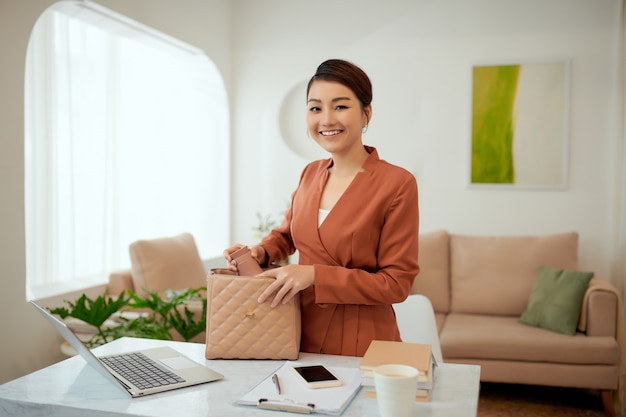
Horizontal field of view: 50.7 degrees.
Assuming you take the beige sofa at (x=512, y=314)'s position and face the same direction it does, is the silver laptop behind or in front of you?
in front

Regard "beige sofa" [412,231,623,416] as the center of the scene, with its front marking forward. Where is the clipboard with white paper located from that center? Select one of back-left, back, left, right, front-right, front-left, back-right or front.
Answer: front

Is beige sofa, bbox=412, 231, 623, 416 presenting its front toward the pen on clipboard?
yes

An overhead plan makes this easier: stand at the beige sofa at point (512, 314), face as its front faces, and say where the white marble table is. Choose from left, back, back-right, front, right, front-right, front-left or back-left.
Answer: front

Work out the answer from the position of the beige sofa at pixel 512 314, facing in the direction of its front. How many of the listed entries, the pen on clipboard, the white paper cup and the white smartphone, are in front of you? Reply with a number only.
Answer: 3

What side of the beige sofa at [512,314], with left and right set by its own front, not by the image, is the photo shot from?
front

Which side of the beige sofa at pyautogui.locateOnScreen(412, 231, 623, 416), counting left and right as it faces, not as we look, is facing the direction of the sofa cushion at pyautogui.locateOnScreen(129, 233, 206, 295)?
right

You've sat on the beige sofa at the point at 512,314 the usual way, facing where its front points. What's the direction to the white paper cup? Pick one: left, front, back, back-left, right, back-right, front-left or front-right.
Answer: front

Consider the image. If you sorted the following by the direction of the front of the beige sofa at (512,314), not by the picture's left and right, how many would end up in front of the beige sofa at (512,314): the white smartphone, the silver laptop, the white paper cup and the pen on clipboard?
4

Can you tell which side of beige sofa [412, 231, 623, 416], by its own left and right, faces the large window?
right

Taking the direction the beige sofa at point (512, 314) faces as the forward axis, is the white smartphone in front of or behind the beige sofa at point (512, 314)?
in front

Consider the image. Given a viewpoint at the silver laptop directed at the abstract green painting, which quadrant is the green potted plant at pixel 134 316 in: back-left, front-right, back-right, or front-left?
front-left
